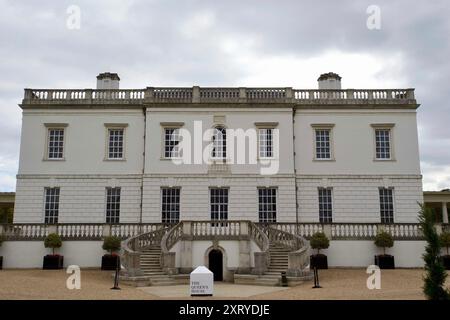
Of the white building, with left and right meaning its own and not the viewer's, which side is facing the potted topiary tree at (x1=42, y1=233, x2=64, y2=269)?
right

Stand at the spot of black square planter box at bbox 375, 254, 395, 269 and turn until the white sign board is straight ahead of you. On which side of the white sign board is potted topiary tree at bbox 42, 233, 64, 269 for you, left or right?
right

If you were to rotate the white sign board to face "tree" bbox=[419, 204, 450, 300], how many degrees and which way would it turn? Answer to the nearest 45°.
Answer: approximately 45° to its left

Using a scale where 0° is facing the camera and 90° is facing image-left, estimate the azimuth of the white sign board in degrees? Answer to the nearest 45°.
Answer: approximately 0°

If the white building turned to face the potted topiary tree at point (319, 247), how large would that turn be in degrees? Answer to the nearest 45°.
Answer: approximately 45° to its left

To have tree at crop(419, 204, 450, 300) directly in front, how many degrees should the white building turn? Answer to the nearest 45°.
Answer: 0° — it already faces it

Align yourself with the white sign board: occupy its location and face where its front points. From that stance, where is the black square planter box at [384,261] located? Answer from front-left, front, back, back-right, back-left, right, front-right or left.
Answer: back-left
